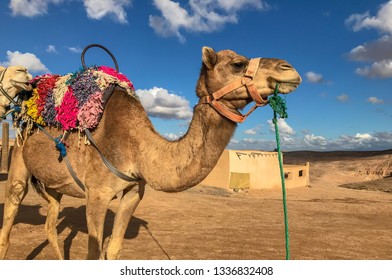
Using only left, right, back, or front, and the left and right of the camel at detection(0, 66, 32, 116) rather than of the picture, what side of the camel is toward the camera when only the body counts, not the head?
right

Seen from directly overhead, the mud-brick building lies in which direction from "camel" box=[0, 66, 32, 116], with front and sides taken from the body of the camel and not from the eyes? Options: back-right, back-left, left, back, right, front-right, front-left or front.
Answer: front-left
